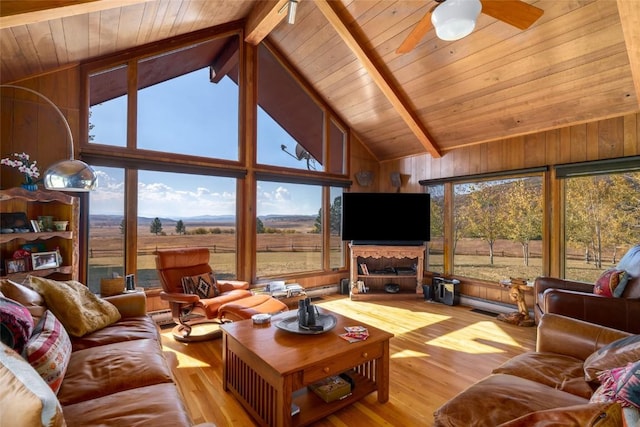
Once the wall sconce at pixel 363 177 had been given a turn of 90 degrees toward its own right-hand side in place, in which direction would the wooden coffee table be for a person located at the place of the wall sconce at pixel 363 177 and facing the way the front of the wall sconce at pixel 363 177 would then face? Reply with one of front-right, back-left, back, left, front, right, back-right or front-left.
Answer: left

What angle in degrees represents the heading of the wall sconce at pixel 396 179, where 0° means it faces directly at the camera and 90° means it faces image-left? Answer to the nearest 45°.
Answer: approximately 45°

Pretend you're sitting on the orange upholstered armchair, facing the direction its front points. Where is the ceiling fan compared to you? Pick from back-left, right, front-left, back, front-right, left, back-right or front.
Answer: front

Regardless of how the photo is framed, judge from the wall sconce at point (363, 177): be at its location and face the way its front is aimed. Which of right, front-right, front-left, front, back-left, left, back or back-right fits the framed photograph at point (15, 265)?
front-right

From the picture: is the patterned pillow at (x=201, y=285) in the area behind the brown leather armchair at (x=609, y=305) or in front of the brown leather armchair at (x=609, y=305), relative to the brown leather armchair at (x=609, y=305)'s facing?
in front

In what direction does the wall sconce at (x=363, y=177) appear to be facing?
toward the camera

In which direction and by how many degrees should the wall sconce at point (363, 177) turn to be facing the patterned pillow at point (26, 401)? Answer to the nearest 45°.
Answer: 0° — it already faces it

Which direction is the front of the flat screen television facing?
toward the camera

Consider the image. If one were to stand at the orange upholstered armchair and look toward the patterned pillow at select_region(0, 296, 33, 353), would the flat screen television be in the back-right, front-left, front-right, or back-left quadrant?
back-left

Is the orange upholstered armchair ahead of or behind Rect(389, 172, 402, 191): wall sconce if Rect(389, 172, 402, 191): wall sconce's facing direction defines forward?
ahead

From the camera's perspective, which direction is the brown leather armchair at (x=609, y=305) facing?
to the viewer's left

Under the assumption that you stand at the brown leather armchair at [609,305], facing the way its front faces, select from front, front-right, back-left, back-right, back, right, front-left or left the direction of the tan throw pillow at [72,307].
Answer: front-left

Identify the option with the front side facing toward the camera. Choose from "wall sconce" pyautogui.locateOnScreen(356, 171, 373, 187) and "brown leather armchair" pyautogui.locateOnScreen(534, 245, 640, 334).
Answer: the wall sconce
